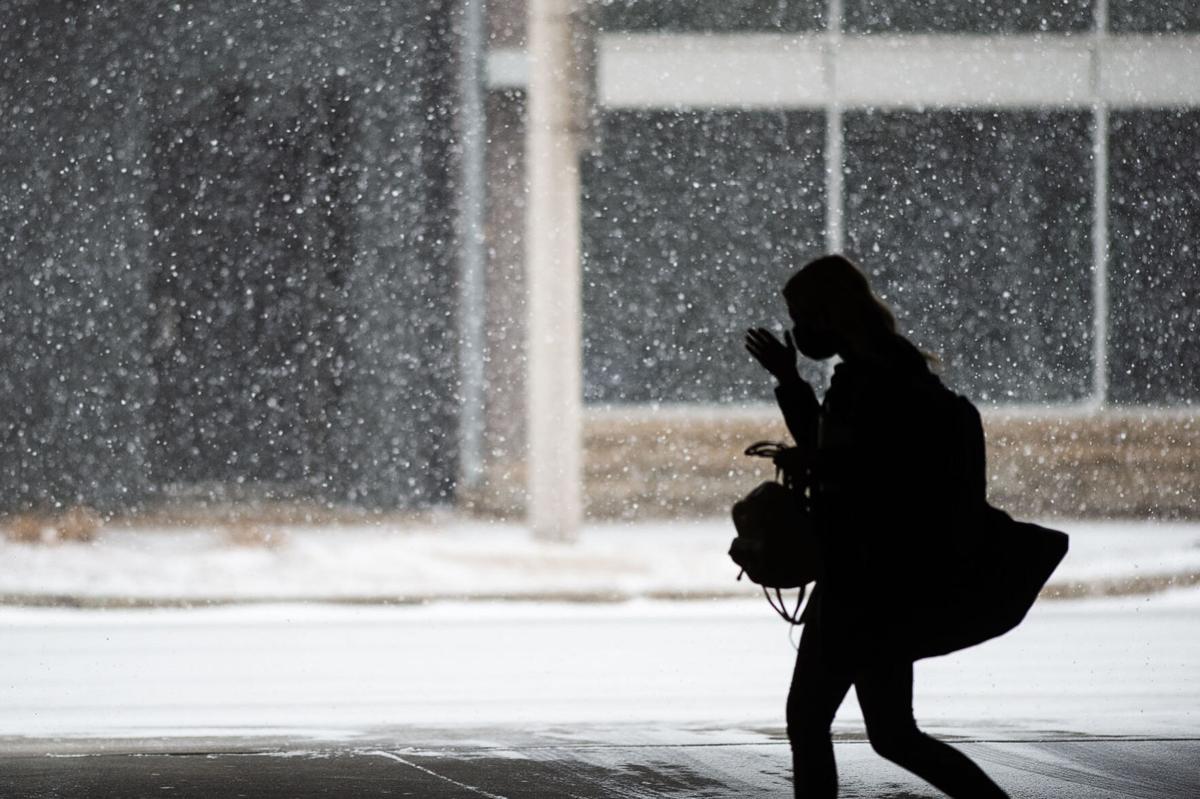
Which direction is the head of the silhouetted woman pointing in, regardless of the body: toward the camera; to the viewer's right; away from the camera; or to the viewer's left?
to the viewer's left

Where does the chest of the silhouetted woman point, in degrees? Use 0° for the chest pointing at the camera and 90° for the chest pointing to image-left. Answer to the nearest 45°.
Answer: approximately 90°
